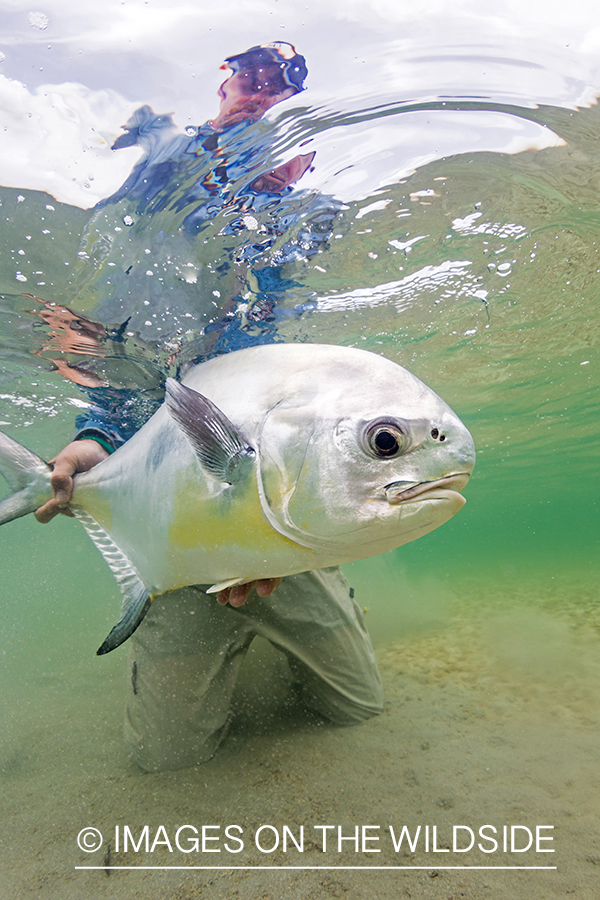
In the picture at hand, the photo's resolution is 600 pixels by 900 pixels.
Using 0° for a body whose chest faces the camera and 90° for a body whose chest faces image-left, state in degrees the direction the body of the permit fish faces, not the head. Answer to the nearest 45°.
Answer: approximately 315°

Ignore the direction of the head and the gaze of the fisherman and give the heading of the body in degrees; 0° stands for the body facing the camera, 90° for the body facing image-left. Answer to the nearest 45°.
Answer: approximately 0°
